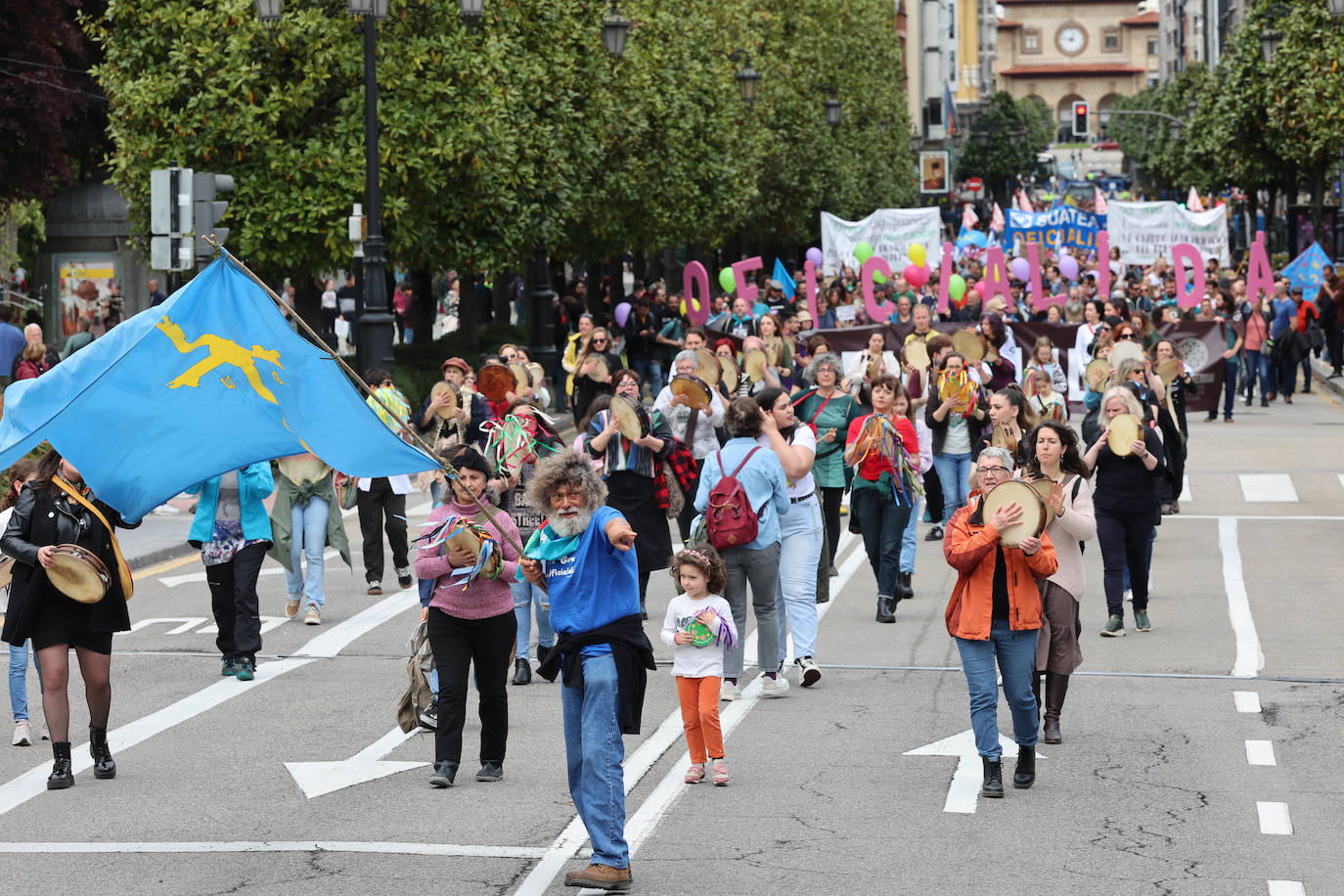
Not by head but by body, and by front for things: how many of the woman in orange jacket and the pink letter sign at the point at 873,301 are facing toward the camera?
2

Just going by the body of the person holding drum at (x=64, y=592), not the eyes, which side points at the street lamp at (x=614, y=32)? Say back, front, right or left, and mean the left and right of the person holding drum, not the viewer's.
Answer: back

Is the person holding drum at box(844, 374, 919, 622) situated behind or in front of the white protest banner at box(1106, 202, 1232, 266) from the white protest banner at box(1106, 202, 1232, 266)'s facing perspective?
in front

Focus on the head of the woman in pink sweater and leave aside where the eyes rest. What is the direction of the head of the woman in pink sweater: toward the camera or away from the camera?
toward the camera

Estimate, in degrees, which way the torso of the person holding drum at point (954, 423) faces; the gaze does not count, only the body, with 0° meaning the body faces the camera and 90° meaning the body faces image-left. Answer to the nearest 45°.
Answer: approximately 0°

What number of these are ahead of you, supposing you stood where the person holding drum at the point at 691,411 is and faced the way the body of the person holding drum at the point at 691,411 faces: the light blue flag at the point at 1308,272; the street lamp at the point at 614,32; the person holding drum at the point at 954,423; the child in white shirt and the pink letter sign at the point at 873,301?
1

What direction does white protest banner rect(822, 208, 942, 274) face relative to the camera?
toward the camera

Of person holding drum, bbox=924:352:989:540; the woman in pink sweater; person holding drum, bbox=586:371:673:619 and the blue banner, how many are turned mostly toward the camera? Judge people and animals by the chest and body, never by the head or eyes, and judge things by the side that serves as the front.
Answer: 4

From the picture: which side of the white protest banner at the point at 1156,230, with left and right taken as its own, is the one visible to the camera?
front

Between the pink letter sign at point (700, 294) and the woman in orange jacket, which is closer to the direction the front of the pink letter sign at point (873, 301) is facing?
the woman in orange jacket

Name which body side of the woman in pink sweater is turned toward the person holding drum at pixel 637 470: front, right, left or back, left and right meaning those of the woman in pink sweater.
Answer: back

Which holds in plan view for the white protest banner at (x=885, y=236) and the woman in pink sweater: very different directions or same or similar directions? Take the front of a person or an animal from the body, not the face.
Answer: same or similar directions

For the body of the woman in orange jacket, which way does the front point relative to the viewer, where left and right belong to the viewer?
facing the viewer

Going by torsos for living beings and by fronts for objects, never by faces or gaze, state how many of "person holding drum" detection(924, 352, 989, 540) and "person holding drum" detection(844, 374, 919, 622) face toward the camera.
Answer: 2

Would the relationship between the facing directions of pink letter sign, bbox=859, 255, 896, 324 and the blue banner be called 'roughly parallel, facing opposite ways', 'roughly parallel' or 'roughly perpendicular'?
roughly parallel

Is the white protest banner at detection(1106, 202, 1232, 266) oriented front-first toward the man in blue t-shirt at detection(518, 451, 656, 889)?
yes
